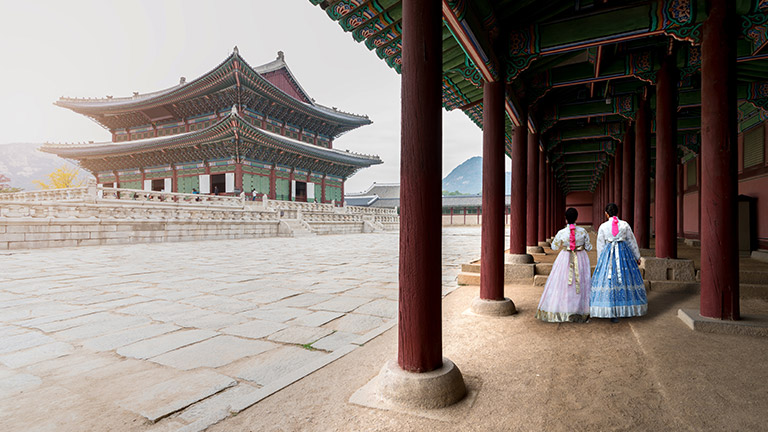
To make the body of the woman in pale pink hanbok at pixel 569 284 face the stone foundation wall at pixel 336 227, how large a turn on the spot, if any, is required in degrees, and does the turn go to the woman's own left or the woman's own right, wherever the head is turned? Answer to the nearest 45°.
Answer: approximately 45° to the woman's own left

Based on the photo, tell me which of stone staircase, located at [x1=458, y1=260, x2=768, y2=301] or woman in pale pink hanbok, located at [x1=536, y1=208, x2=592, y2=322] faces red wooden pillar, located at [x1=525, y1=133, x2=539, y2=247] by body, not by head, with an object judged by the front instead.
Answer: the woman in pale pink hanbok

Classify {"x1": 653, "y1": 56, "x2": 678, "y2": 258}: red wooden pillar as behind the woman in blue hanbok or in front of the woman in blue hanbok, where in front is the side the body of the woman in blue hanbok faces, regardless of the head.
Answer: in front

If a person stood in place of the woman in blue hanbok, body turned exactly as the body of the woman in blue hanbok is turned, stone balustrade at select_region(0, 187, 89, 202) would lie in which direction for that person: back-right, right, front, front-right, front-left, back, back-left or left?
left

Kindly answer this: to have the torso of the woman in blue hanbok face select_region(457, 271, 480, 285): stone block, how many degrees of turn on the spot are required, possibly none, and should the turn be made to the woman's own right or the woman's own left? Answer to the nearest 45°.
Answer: approximately 45° to the woman's own left

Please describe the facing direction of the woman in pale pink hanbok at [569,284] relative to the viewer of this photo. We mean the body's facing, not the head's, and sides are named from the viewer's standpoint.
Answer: facing away from the viewer

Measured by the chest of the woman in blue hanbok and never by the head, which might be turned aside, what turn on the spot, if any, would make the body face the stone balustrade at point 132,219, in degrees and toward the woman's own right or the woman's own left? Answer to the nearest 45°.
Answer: approximately 90° to the woman's own left

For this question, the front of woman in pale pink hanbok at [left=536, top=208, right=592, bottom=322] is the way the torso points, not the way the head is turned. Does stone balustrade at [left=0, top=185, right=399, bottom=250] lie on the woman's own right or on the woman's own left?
on the woman's own left

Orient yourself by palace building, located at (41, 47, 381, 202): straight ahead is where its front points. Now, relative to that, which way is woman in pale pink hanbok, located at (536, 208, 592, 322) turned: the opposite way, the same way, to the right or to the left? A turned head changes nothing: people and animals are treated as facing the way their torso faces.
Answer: the opposite way

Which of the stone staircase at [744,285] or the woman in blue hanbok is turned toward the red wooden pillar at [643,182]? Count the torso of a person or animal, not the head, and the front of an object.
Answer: the woman in blue hanbok

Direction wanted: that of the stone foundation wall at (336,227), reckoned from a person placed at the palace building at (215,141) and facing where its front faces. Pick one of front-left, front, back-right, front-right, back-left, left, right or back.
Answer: left
